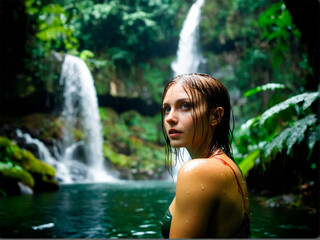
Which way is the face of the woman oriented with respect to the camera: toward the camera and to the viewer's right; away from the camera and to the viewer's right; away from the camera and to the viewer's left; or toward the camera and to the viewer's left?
toward the camera and to the viewer's left

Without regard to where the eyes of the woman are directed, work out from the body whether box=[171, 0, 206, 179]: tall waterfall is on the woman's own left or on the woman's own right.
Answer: on the woman's own right

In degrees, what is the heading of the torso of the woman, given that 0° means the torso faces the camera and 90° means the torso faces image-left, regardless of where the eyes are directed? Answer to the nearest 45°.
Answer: approximately 90°

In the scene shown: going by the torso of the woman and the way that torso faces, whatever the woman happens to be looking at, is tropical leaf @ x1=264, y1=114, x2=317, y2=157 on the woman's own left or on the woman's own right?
on the woman's own right
